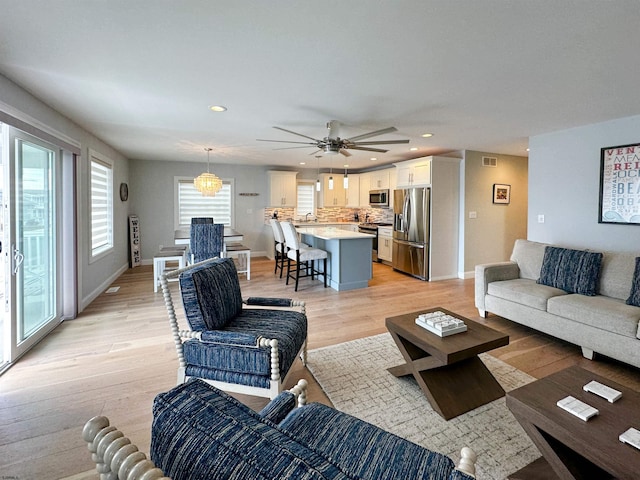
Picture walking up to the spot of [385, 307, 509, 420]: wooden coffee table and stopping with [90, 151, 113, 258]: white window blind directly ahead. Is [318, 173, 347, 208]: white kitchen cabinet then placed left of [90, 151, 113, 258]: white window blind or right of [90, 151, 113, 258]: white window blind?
right

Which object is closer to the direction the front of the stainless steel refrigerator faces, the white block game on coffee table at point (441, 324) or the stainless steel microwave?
the white block game on coffee table

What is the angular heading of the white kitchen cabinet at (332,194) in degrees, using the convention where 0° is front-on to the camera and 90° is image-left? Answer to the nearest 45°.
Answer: approximately 0°

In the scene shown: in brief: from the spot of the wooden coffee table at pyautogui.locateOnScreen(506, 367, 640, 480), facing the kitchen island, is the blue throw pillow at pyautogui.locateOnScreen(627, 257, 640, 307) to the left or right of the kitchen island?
right

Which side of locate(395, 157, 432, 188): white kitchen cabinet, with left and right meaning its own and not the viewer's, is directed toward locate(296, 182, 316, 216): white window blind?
right

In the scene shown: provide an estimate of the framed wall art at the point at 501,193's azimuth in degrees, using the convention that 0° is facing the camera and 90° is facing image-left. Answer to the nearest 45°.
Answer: approximately 0°

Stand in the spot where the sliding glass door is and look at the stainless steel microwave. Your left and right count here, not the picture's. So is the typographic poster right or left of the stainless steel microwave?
right

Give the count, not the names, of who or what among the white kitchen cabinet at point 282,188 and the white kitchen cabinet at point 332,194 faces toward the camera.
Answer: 2

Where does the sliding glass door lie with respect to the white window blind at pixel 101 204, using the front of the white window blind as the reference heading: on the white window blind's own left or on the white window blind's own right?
on the white window blind's own right

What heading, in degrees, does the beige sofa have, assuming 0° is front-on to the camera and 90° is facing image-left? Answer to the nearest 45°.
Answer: approximately 45°
